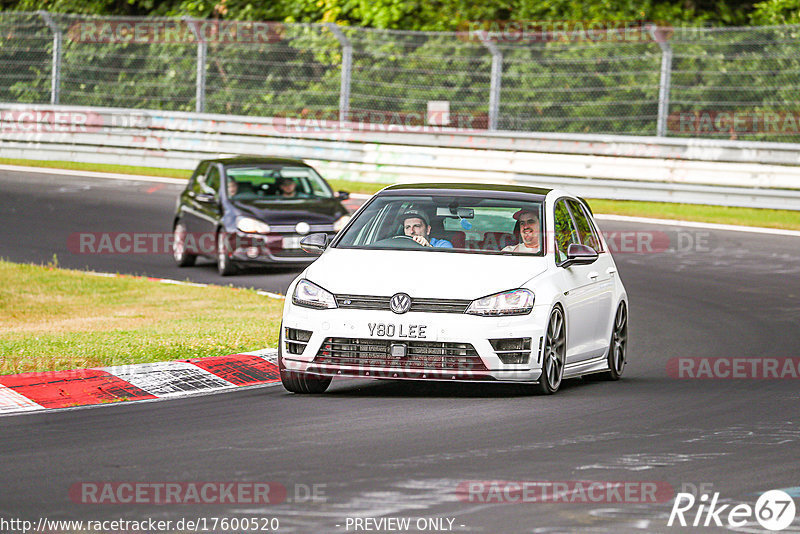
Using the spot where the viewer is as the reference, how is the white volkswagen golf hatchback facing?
facing the viewer

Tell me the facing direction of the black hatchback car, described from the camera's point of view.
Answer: facing the viewer and to the right of the viewer

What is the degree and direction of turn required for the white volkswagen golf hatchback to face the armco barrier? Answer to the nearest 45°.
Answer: approximately 180°

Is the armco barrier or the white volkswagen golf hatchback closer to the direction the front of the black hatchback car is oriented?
the white volkswagen golf hatchback

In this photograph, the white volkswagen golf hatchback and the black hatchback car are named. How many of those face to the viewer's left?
0

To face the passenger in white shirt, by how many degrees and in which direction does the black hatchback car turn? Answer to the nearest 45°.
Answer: approximately 45° to its right

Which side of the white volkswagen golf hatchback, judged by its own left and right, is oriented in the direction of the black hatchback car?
back

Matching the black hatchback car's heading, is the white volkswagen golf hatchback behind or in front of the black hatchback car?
in front

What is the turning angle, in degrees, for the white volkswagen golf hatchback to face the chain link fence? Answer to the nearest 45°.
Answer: approximately 180°
